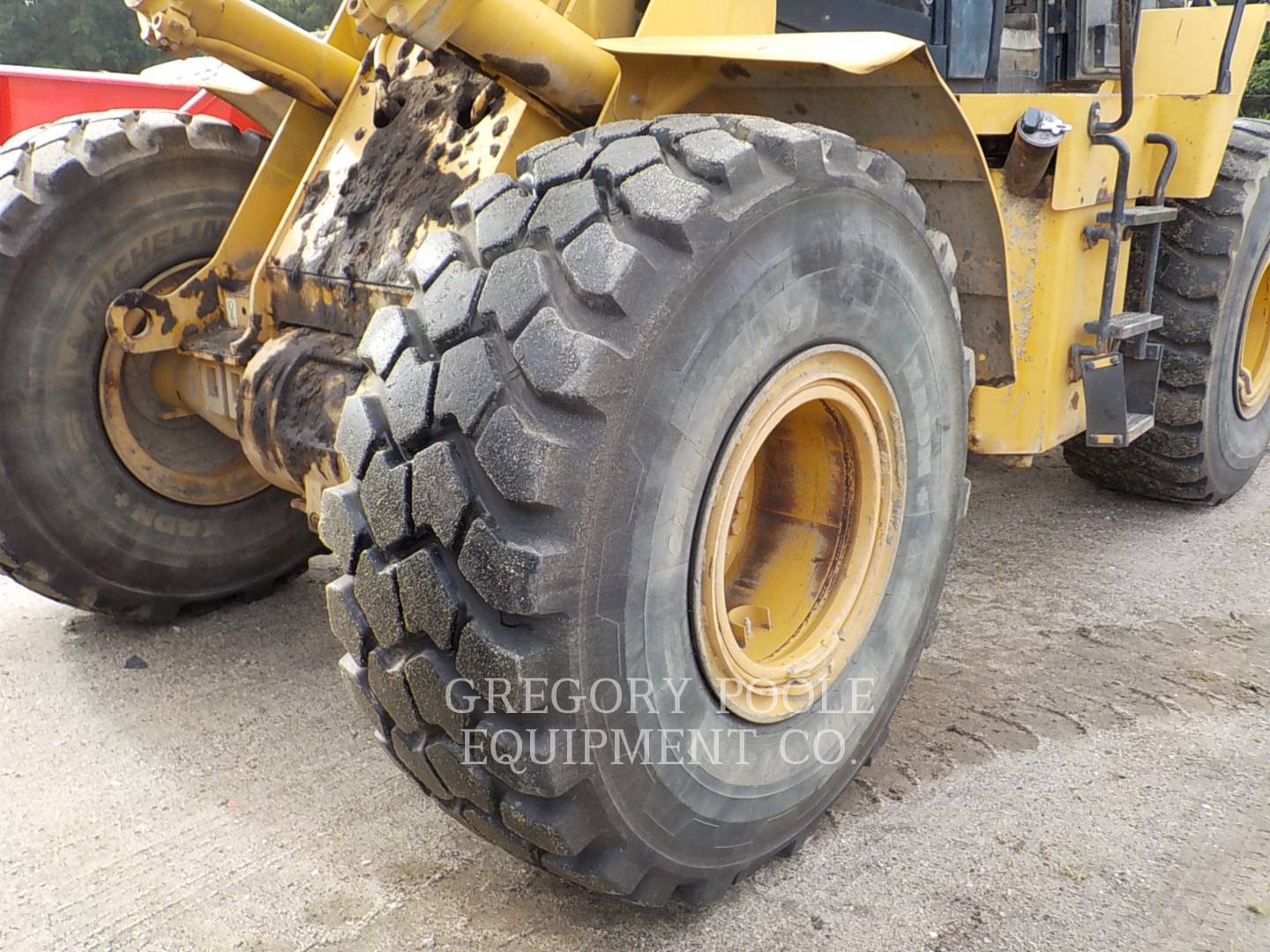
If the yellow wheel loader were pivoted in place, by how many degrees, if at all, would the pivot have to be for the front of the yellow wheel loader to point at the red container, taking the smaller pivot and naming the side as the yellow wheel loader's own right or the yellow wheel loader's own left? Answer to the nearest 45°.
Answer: approximately 90° to the yellow wheel loader's own right

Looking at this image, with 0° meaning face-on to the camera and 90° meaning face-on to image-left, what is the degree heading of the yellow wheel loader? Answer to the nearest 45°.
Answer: approximately 45°
